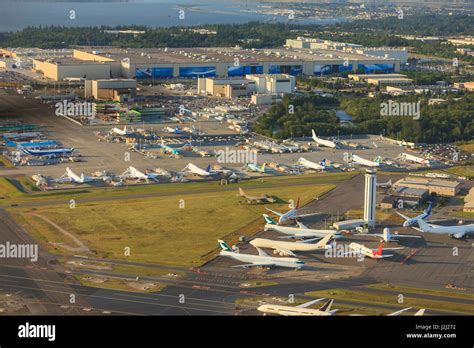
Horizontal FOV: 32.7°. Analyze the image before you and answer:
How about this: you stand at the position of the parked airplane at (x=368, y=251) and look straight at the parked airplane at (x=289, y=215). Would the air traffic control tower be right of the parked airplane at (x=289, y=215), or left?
right

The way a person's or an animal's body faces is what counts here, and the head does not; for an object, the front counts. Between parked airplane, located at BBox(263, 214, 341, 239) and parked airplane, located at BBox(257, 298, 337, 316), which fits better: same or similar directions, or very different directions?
very different directions

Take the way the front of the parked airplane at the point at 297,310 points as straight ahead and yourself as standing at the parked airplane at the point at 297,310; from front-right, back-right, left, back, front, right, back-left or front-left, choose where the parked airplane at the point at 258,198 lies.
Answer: right

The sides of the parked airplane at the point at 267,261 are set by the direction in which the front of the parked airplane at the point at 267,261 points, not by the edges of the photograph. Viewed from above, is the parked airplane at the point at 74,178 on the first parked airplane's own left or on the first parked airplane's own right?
on the first parked airplane's own left

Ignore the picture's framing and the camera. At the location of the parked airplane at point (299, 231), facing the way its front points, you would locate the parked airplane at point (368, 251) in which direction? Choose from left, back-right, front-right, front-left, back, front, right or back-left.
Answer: front-right

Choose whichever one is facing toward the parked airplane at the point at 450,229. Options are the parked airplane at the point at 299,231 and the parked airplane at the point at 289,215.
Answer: the parked airplane at the point at 299,231

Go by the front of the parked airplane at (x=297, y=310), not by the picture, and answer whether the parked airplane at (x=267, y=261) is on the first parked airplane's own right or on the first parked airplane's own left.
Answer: on the first parked airplane's own right

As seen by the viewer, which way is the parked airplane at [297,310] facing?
to the viewer's left

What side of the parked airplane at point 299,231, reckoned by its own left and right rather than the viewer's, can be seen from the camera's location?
right

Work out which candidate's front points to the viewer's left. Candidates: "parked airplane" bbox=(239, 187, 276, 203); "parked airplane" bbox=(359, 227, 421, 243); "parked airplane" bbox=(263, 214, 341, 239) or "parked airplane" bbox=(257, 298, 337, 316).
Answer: "parked airplane" bbox=(257, 298, 337, 316)

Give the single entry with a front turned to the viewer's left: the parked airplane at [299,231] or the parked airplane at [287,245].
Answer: the parked airplane at [287,245]

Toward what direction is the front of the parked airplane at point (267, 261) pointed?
to the viewer's right

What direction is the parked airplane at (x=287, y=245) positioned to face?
to the viewer's left

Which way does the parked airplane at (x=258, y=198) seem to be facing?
to the viewer's right
